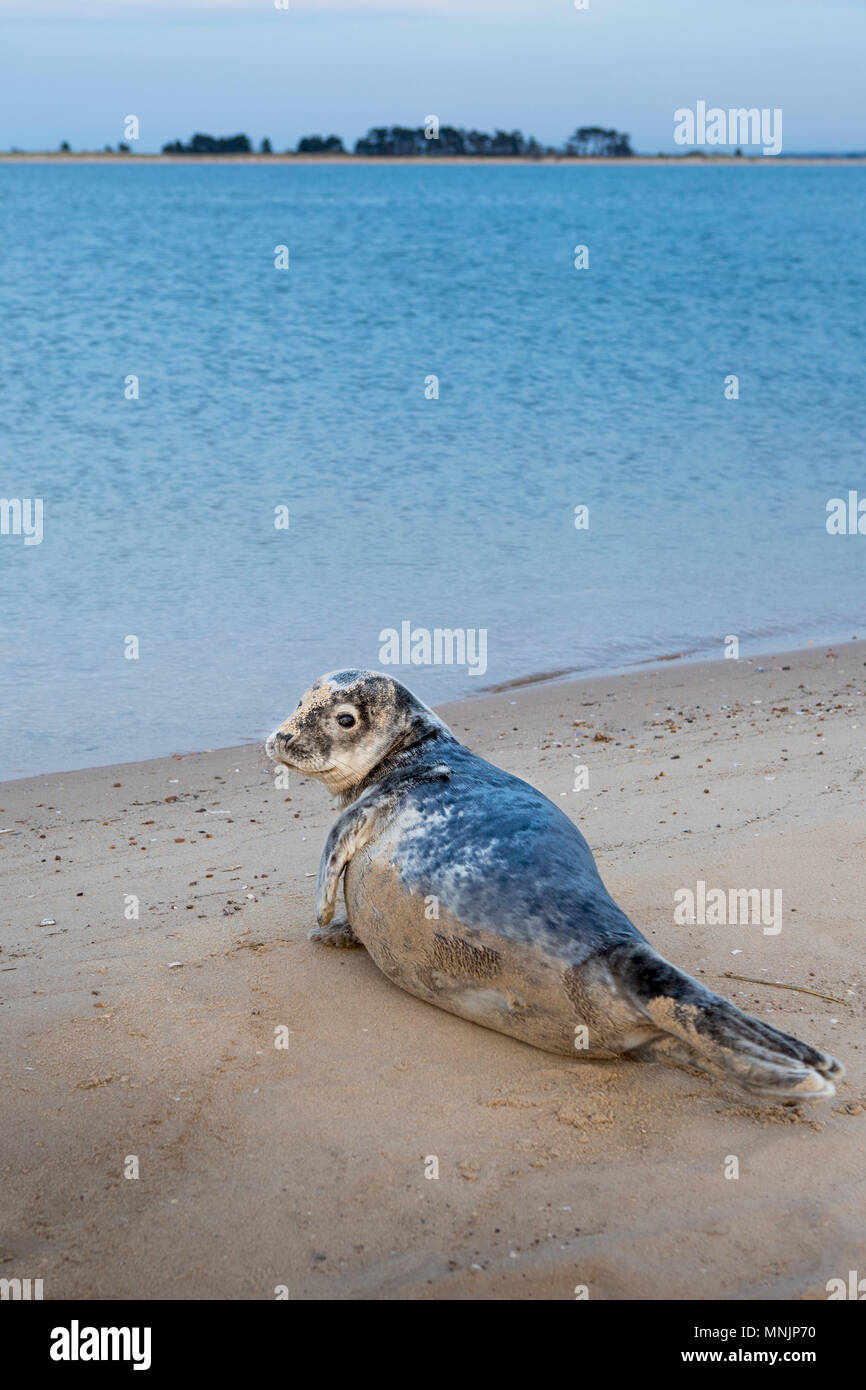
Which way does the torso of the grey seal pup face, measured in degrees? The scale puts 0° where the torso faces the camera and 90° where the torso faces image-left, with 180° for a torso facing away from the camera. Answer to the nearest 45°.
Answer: approximately 135°

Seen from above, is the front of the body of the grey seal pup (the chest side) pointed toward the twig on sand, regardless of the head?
no
